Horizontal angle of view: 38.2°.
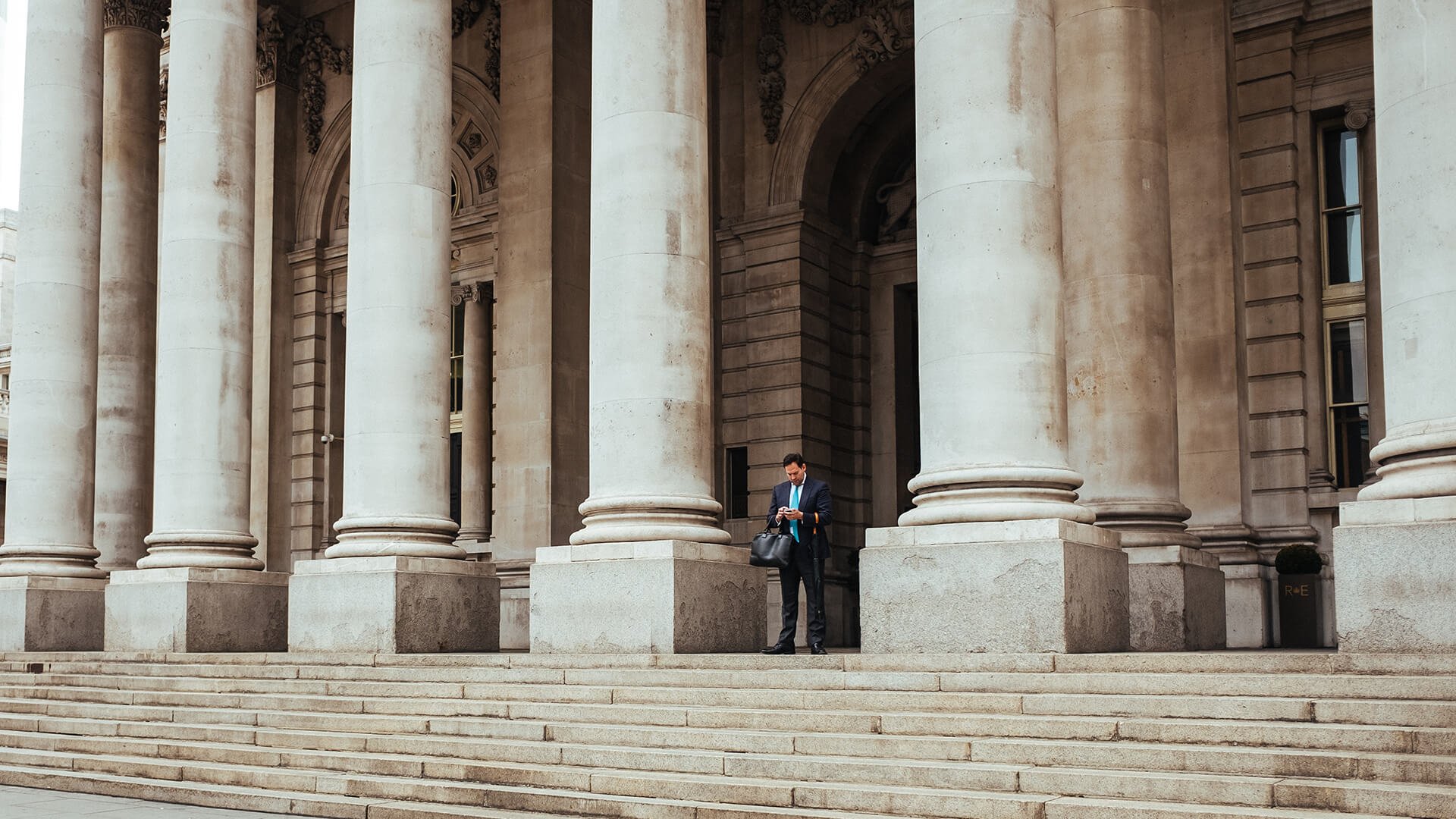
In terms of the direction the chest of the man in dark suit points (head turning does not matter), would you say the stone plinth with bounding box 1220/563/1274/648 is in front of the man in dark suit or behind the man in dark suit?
behind

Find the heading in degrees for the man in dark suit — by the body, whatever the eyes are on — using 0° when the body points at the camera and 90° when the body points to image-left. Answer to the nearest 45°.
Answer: approximately 45°

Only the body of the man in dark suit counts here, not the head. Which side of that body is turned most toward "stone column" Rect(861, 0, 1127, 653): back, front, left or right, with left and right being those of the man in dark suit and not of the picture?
left

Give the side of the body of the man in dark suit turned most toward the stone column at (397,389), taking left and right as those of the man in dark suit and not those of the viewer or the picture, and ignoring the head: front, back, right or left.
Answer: right

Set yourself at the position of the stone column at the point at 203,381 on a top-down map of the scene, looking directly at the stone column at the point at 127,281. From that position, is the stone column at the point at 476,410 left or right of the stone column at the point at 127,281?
right

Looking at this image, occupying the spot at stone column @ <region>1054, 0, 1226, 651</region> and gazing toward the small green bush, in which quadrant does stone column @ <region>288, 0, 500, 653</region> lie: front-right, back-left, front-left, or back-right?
back-left

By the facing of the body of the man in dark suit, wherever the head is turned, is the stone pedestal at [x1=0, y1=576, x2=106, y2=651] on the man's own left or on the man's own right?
on the man's own right

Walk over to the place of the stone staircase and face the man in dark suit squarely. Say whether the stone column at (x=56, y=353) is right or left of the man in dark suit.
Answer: left

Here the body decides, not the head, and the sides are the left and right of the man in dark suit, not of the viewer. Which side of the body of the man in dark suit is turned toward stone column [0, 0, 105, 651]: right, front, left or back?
right
